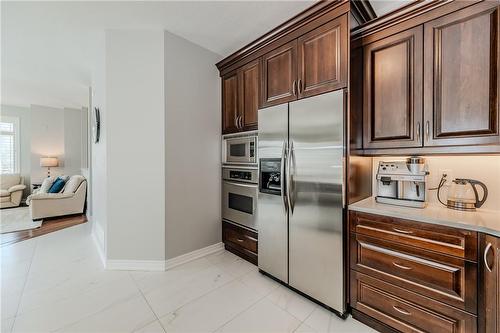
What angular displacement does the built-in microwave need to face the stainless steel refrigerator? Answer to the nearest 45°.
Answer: approximately 90° to its left

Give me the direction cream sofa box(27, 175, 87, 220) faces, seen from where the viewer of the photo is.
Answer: facing to the left of the viewer

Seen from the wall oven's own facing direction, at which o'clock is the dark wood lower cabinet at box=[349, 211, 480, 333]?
The dark wood lower cabinet is roughly at 9 o'clock from the wall oven.

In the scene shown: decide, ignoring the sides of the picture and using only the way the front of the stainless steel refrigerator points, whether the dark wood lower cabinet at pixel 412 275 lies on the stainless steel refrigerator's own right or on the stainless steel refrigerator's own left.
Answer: on the stainless steel refrigerator's own left

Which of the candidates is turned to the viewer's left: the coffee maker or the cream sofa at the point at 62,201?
the cream sofa

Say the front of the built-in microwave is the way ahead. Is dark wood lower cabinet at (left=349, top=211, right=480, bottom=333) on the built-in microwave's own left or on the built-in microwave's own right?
on the built-in microwave's own left

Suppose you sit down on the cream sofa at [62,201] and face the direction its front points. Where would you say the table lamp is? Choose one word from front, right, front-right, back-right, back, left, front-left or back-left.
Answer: right

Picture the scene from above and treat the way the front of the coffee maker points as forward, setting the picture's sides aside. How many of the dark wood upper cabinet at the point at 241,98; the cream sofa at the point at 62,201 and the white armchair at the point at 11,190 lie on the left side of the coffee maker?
0

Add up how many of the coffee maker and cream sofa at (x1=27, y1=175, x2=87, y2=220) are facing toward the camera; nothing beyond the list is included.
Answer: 1

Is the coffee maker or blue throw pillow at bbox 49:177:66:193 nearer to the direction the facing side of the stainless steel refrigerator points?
the blue throw pillow

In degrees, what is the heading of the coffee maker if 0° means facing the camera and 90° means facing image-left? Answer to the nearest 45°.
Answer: approximately 0°
